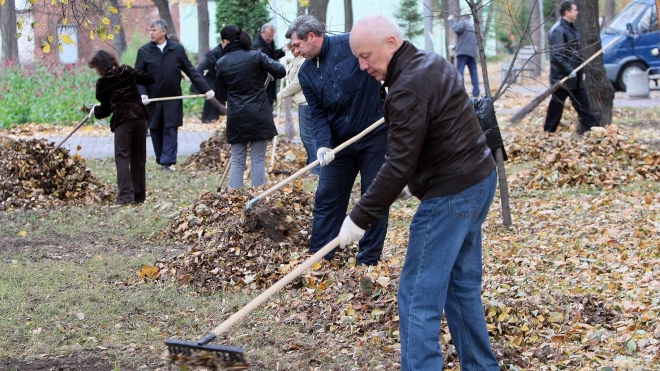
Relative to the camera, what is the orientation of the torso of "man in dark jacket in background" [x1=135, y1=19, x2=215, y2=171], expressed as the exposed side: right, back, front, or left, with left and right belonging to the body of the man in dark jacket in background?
front

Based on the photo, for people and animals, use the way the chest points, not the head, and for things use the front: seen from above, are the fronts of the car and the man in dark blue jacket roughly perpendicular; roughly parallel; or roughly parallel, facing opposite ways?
roughly parallel

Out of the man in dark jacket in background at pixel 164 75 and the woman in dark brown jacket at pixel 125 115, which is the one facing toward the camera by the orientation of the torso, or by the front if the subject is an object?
the man in dark jacket in background

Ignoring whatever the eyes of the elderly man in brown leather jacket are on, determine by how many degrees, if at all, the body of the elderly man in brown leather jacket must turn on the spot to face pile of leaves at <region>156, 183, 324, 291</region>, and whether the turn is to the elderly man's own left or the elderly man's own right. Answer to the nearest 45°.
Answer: approximately 45° to the elderly man's own right

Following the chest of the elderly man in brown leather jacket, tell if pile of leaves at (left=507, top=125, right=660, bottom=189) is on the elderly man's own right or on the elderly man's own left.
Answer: on the elderly man's own right

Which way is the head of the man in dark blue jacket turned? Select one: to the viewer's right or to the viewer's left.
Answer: to the viewer's left

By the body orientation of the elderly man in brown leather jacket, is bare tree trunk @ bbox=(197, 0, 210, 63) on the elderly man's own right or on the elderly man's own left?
on the elderly man's own right

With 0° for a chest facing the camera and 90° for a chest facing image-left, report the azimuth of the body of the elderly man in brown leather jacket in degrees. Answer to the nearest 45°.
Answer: approximately 90°
